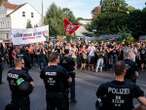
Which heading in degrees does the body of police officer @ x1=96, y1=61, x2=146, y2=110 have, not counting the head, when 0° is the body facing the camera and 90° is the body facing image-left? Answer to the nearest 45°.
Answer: approximately 180°

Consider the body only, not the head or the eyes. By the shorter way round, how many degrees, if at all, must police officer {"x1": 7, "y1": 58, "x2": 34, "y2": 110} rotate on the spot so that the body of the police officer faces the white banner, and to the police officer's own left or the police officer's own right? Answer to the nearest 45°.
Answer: approximately 45° to the police officer's own left

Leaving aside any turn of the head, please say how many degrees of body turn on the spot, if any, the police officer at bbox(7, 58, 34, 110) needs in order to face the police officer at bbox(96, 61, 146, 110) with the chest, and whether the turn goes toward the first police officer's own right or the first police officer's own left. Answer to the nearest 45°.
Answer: approximately 90° to the first police officer's own right

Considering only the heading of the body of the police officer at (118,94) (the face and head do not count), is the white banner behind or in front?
in front

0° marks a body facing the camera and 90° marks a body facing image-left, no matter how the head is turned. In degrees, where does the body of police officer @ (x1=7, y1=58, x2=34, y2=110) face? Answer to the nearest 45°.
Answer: approximately 225°

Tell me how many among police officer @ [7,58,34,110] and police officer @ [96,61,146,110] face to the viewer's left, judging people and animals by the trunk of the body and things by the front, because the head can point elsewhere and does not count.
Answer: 0

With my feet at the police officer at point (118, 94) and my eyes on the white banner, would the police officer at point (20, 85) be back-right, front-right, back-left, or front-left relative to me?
front-left
